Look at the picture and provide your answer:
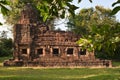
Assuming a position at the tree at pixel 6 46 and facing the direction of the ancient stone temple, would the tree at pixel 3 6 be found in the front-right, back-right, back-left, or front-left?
front-right
